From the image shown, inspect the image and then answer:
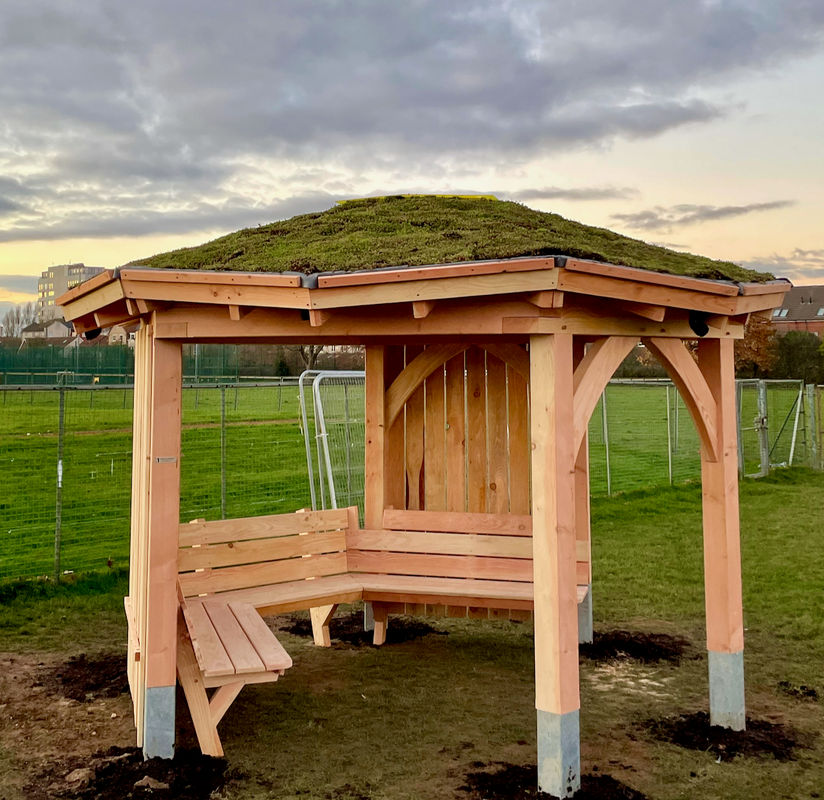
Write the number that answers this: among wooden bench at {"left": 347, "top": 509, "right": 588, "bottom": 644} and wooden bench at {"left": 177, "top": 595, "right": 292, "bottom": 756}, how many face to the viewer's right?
1

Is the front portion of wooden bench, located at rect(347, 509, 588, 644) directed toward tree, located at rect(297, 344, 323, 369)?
no

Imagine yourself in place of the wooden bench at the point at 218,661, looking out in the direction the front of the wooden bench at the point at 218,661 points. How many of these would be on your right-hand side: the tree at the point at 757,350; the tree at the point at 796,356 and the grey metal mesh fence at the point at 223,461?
0

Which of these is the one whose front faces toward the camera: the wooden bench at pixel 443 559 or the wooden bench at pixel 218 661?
the wooden bench at pixel 443 559

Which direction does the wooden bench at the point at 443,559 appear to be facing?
toward the camera

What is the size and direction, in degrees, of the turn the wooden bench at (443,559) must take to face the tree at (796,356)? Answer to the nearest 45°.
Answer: approximately 135° to its left

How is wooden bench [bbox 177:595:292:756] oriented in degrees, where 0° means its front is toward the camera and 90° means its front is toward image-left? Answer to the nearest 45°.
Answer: approximately 270°

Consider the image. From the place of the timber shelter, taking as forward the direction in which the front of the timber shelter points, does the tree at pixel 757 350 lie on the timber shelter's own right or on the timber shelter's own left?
on the timber shelter's own left

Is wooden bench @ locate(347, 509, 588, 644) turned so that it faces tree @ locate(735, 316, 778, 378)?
no

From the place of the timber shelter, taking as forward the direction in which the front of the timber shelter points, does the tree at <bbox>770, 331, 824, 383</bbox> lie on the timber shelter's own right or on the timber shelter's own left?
on the timber shelter's own left

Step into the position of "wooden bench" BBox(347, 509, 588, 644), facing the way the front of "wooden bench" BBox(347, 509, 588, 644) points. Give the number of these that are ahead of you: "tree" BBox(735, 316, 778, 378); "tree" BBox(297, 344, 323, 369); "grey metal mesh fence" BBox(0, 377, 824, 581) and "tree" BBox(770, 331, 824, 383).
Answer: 0

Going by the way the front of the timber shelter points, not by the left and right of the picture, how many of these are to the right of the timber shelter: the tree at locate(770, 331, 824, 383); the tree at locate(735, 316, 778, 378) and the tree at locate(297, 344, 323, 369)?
0

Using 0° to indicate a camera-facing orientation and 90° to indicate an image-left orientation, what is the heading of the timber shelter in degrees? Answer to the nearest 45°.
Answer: approximately 315°

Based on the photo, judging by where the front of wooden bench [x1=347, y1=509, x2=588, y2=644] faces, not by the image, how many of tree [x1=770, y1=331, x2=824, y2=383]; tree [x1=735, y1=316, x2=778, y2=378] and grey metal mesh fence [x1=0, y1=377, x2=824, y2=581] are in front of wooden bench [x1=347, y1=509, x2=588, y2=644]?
0

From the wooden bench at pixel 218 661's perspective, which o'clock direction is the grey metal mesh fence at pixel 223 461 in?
The grey metal mesh fence is roughly at 9 o'clock from the wooden bench.

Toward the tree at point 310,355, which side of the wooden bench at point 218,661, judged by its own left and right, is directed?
left

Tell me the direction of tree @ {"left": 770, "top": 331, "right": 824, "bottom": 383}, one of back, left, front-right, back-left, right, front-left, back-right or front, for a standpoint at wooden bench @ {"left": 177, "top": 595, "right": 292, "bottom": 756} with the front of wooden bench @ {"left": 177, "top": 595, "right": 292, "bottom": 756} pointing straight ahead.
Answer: front-left
